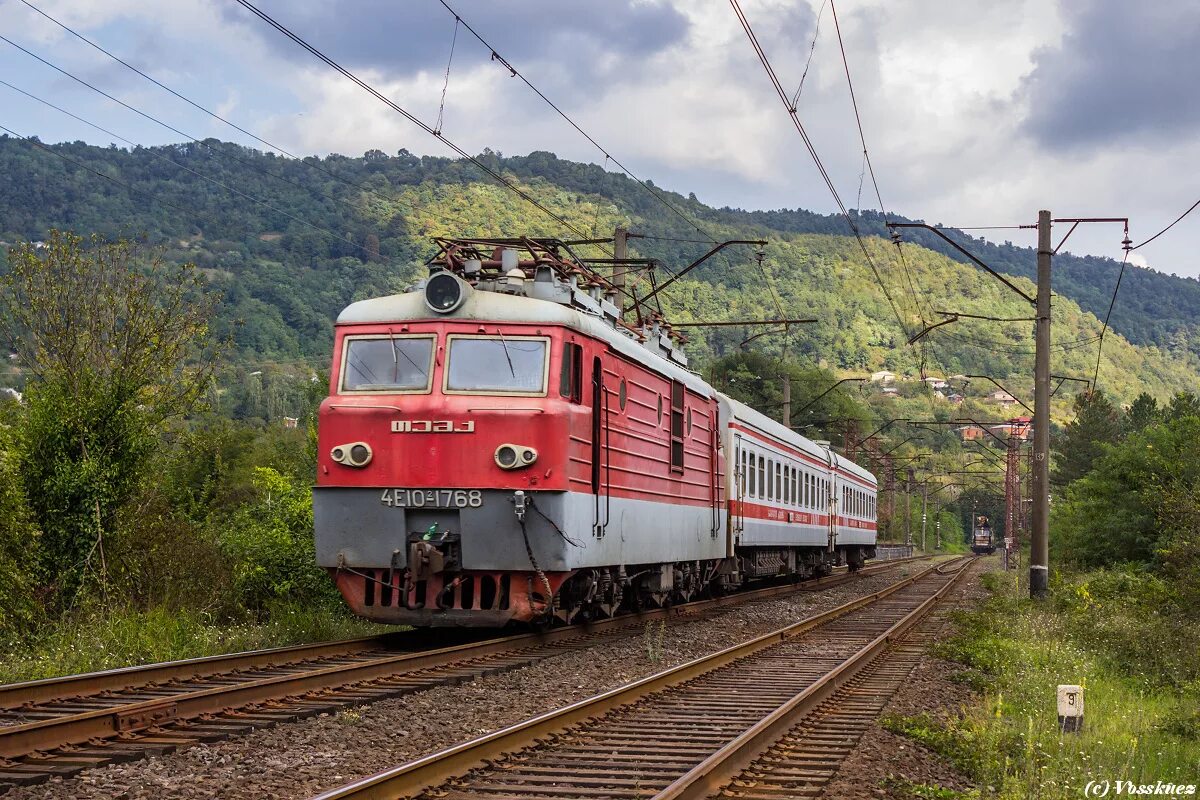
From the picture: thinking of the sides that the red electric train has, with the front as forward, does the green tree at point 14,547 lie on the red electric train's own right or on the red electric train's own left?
on the red electric train's own right

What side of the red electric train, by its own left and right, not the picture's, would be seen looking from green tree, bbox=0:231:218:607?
right

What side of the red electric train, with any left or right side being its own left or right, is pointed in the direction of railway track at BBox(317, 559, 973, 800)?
left

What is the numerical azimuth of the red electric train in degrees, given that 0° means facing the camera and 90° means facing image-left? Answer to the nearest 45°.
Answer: approximately 45°

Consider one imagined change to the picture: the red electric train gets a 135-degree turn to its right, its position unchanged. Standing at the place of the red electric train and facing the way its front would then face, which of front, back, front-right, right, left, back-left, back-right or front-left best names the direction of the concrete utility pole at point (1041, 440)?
front-right

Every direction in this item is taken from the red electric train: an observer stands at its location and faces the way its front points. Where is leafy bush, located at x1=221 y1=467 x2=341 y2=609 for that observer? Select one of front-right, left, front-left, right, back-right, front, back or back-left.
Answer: right
